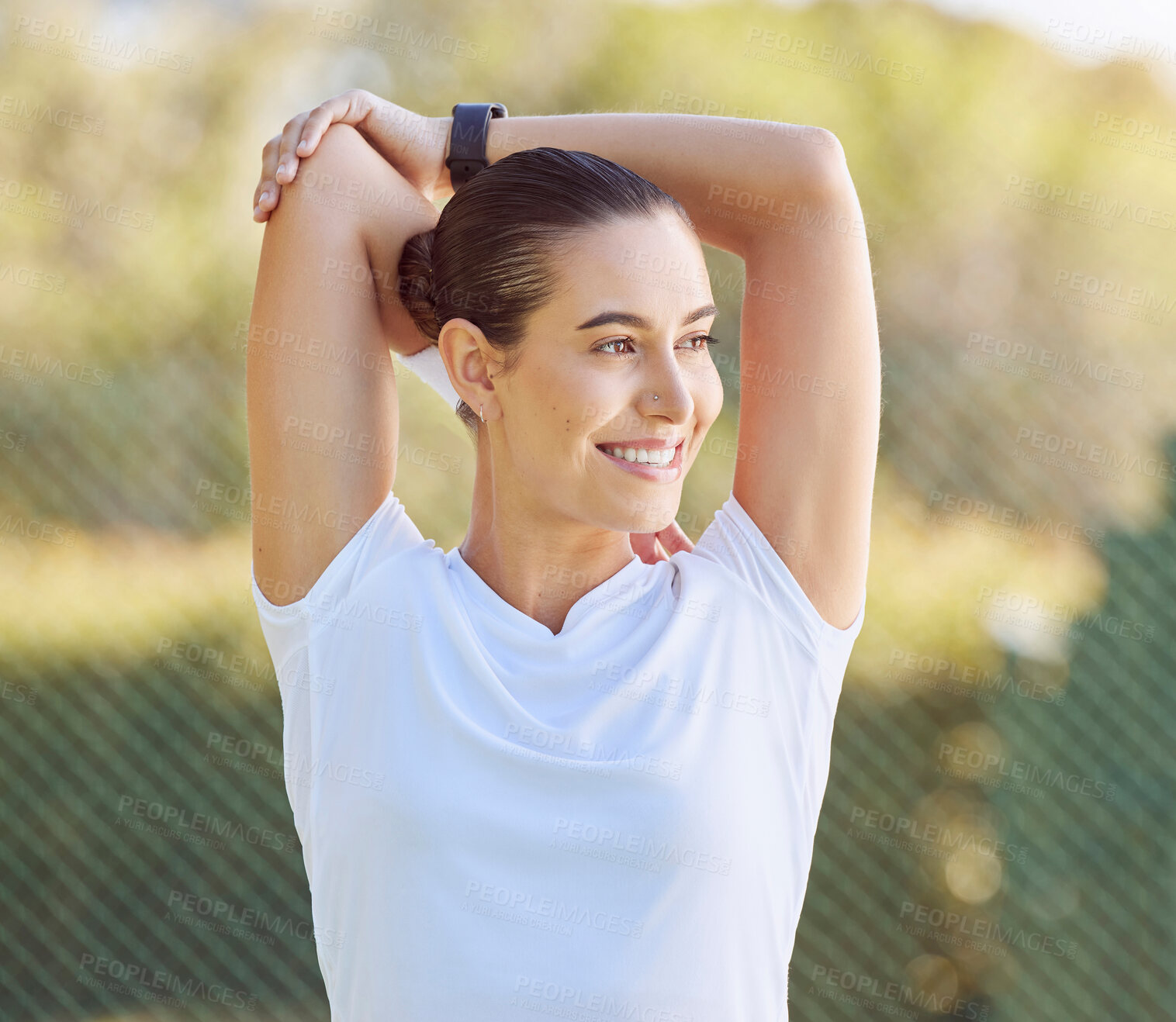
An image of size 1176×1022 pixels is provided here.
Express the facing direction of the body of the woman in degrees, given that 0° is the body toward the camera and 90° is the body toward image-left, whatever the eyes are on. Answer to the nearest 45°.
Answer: approximately 0°

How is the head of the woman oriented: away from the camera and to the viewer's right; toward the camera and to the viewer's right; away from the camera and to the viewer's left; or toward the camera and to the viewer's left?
toward the camera and to the viewer's right
